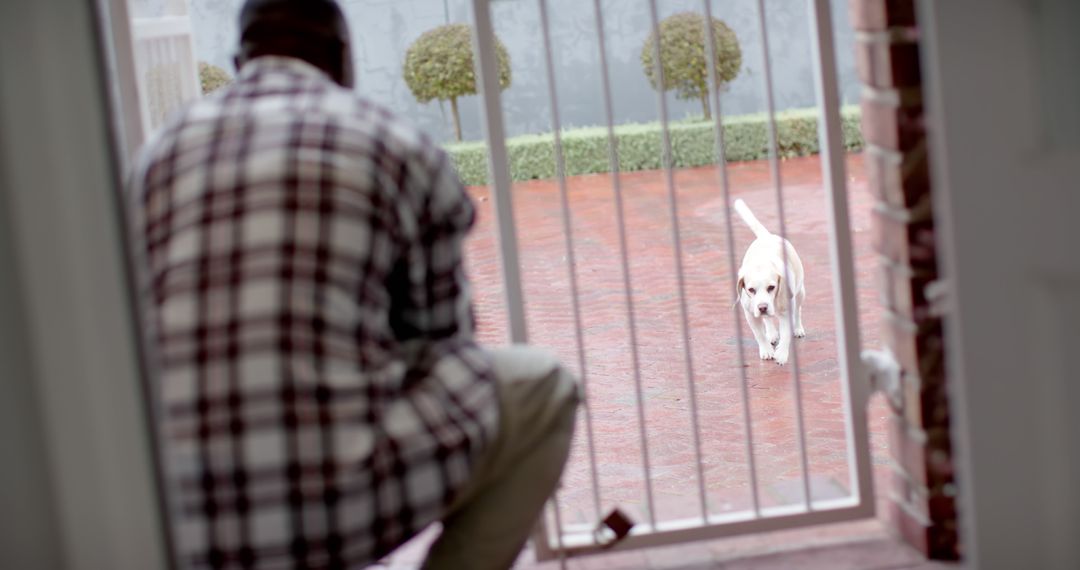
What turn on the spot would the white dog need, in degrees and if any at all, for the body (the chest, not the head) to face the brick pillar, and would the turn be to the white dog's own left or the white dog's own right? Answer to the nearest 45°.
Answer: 0° — it already faces it

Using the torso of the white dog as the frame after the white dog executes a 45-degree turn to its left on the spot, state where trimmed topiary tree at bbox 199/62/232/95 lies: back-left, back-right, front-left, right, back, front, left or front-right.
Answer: back

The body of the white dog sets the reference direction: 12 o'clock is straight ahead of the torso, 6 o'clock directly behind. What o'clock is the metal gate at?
The metal gate is roughly at 12 o'clock from the white dog.

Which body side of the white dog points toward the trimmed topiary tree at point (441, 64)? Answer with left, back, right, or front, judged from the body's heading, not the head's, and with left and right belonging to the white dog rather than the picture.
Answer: back

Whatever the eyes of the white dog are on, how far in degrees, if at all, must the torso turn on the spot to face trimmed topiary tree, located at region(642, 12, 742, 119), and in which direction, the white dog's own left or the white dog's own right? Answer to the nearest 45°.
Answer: approximately 180°

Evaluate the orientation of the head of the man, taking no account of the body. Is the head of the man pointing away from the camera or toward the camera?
away from the camera

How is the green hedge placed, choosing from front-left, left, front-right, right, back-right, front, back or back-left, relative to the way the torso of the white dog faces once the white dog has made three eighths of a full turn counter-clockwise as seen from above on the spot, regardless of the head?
front-left

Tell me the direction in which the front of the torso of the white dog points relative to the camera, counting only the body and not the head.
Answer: toward the camera

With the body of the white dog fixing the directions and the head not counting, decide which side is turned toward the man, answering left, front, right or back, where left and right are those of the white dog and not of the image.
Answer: front
